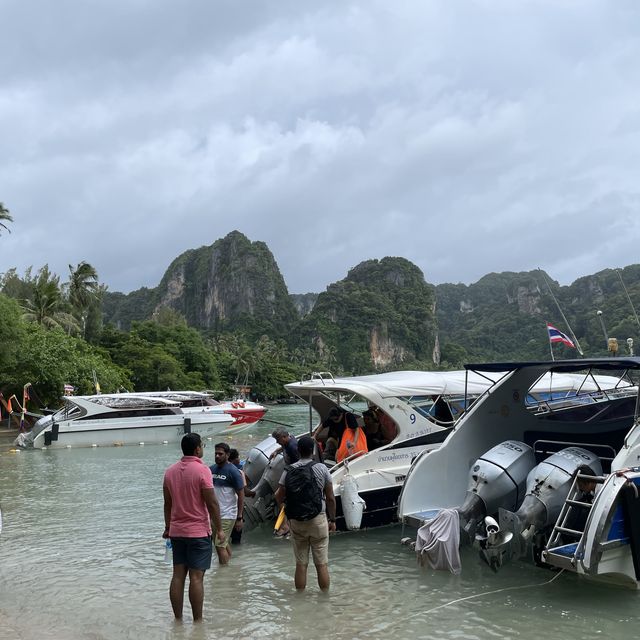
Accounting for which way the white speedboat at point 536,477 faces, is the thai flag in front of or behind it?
in front

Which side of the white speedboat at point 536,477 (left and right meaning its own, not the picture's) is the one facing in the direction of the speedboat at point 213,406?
left

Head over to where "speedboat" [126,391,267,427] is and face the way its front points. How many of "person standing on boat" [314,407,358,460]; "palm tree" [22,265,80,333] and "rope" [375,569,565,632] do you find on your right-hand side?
2

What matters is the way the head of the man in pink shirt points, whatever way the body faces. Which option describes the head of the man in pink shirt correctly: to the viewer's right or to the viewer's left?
to the viewer's right

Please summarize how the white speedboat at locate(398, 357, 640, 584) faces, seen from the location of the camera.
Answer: facing away from the viewer and to the right of the viewer

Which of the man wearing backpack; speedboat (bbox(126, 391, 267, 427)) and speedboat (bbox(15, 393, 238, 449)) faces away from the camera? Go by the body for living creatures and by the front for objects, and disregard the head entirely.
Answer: the man wearing backpack

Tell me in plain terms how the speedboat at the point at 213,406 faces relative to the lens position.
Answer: facing to the right of the viewer

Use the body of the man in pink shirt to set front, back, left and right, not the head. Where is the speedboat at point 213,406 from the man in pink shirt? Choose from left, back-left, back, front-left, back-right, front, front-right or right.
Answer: front-left

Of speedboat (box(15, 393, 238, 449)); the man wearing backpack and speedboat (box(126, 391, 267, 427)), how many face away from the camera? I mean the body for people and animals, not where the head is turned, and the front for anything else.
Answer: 1

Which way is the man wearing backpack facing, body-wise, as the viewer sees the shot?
away from the camera

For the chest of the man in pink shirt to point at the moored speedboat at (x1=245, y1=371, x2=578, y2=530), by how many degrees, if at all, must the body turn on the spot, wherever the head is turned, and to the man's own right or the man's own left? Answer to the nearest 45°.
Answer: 0° — they already face it

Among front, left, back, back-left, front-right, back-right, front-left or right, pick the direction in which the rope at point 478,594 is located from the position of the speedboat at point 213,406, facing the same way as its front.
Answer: right

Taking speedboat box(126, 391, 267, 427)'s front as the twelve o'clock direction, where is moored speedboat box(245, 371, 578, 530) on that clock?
The moored speedboat is roughly at 3 o'clock from the speedboat.

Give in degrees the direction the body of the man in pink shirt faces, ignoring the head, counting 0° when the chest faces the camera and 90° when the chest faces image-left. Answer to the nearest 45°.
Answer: approximately 225°
